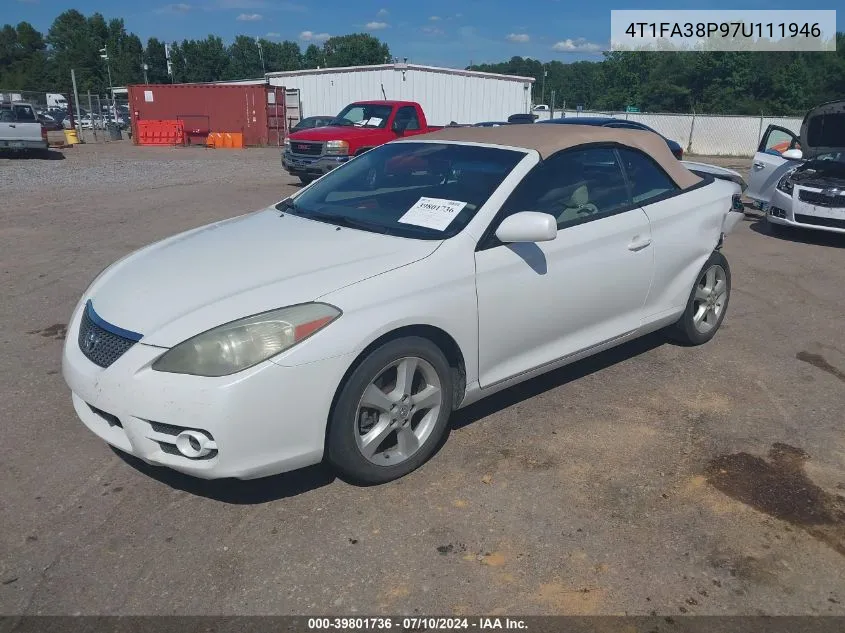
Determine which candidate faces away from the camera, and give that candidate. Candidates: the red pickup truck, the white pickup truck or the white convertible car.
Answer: the white pickup truck

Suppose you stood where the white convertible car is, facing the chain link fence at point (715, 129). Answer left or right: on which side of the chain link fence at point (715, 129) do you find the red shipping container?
left

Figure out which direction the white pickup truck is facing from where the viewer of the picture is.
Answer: facing away from the viewer

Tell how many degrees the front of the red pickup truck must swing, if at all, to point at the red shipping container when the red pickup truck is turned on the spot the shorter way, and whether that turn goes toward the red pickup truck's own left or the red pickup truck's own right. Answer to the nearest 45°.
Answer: approximately 135° to the red pickup truck's own right

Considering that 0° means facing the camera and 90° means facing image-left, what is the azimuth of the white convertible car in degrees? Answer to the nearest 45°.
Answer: approximately 45°

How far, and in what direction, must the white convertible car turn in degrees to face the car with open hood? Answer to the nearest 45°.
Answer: approximately 180°

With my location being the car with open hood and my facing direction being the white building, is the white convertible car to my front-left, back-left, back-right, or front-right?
back-left

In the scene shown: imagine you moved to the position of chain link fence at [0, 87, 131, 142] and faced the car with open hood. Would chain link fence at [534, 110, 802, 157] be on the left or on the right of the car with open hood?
left
